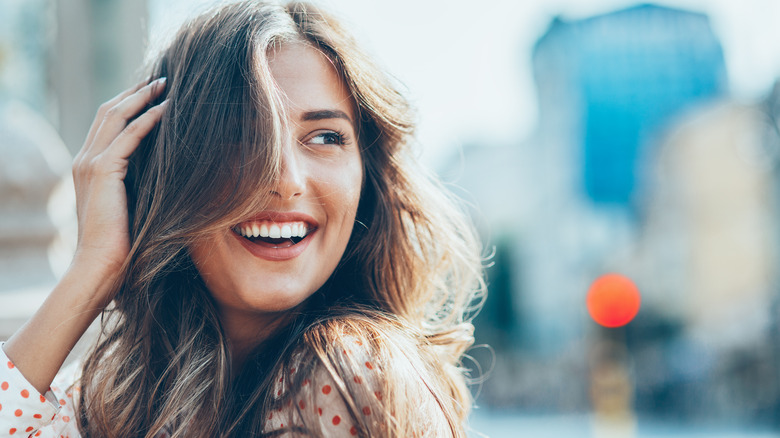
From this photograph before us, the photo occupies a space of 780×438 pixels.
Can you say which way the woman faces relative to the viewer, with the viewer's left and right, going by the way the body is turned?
facing the viewer and to the left of the viewer
